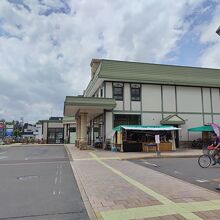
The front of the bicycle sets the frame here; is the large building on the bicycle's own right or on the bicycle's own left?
on the bicycle's own right

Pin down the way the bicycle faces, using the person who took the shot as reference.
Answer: facing the viewer and to the left of the viewer
